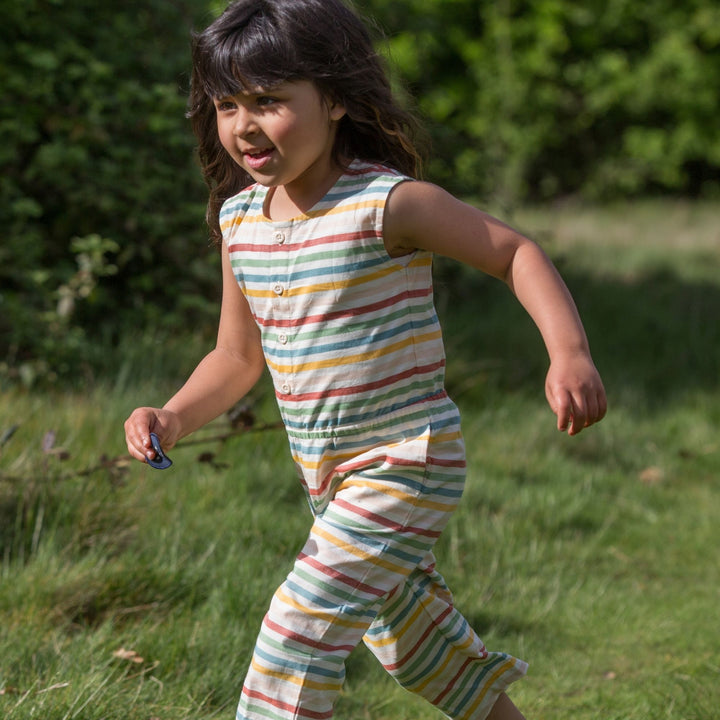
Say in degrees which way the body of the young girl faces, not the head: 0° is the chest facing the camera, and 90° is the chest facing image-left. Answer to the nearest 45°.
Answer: approximately 45°
